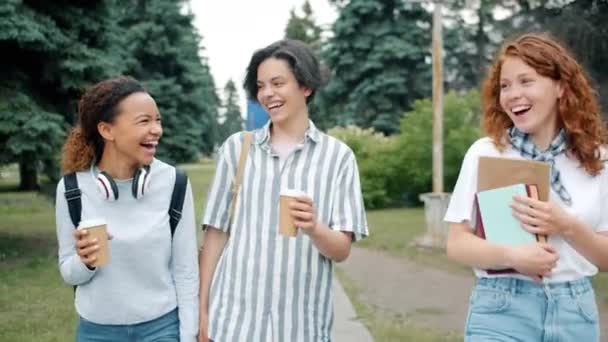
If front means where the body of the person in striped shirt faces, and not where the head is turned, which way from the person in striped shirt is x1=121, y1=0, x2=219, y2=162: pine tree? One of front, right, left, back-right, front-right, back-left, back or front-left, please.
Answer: back

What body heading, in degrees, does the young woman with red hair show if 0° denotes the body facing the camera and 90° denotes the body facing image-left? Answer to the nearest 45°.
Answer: approximately 0°

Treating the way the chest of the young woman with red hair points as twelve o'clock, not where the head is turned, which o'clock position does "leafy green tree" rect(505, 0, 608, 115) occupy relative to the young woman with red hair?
The leafy green tree is roughly at 6 o'clock from the young woman with red hair.

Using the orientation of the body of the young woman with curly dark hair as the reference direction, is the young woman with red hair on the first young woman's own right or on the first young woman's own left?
on the first young woman's own left

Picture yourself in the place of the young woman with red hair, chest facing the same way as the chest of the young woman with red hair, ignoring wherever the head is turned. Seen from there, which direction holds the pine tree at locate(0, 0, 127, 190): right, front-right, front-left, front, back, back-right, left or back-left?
back-right

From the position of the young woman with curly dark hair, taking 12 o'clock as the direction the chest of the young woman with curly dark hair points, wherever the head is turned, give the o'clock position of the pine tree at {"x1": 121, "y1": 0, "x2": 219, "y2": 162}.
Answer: The pine tree is roughly at 6 o'clock from the young woman with curly dark hair.

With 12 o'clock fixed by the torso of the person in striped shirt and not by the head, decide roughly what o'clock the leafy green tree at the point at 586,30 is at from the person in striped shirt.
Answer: The leafy green tree is roughly at 7 o'clock from the person in striped shirt.

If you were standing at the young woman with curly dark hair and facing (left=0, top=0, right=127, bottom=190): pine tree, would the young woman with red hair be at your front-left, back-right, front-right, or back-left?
back-right
